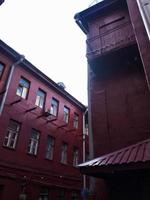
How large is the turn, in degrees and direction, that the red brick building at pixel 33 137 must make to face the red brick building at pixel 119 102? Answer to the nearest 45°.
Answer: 0° — it already faces it

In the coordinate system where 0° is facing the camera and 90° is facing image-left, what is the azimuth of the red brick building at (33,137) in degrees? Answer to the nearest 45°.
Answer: approximately 315°
